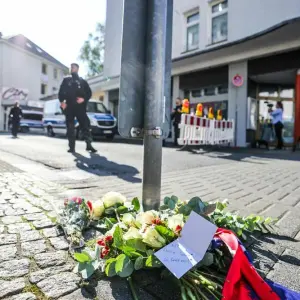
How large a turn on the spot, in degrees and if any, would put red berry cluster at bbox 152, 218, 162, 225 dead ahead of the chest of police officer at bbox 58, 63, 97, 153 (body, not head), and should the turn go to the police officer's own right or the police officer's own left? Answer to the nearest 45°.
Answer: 0° — they already face it

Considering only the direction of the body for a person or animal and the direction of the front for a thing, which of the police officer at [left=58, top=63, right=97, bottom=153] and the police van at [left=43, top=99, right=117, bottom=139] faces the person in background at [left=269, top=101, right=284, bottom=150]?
the police van

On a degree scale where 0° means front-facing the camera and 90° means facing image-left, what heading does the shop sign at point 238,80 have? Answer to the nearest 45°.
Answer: approximately 0°

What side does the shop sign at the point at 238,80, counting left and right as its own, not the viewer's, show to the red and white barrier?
front

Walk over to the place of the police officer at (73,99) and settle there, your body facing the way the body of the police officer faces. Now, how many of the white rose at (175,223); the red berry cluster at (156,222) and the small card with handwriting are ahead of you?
3

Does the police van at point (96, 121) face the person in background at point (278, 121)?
yes

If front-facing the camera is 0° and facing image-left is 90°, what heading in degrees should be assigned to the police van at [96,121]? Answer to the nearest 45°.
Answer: approximately 315°
